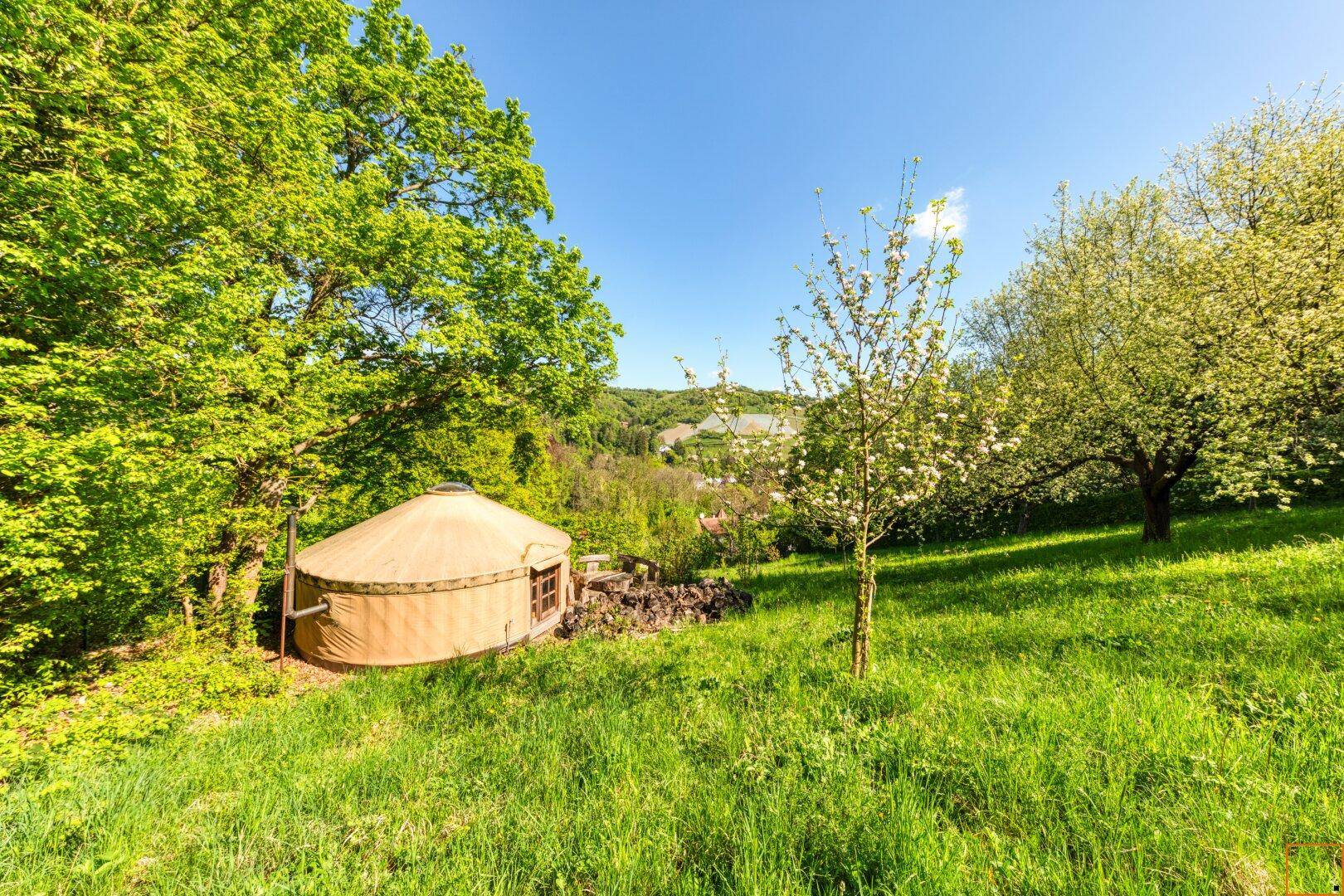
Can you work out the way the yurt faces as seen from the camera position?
facing the viewer and to the right of the viewer

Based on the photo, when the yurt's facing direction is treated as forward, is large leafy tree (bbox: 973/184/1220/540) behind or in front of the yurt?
in front

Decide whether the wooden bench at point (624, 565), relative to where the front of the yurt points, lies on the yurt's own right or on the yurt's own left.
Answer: on the yurt's own left
